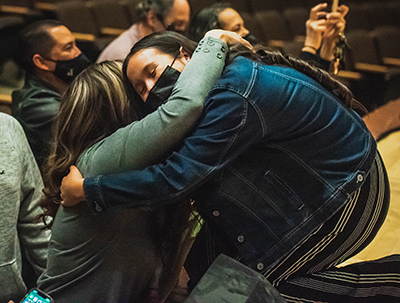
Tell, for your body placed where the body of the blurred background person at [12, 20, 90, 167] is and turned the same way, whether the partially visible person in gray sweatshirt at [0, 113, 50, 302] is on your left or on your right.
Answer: on your right

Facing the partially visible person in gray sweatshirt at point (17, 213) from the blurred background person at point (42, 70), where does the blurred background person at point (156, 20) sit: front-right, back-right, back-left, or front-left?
back-left

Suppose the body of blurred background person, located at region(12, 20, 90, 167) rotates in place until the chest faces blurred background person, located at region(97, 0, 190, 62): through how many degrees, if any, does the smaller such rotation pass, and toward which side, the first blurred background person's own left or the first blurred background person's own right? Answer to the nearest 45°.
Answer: approximately 45° to the first blurred background person's own left

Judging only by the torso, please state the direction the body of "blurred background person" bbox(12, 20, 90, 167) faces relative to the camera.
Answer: to the viewer's right
